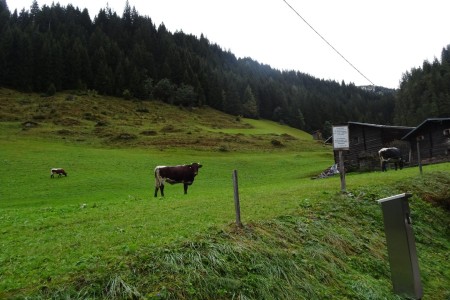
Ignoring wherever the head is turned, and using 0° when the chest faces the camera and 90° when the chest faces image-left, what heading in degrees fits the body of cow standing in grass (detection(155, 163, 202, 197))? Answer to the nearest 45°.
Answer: approximately 270°

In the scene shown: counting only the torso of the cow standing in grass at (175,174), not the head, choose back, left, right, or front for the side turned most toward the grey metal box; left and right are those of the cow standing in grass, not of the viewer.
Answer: right

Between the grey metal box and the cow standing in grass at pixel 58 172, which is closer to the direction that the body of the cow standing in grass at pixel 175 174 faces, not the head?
the grey metal box

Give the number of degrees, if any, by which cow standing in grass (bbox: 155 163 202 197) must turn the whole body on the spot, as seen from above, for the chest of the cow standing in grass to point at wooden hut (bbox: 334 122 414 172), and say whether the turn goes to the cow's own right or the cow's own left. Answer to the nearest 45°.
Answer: approximately 45° to the cow's own left
